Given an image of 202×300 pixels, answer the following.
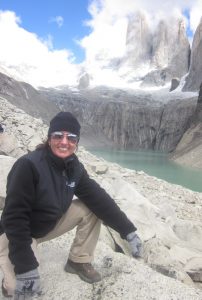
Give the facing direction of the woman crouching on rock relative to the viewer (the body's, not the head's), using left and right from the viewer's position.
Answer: facing the viewer and to the right of the viewer
